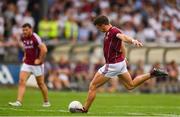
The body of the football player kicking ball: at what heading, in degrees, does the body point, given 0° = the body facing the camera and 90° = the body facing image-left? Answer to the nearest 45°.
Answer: approximately 90°
